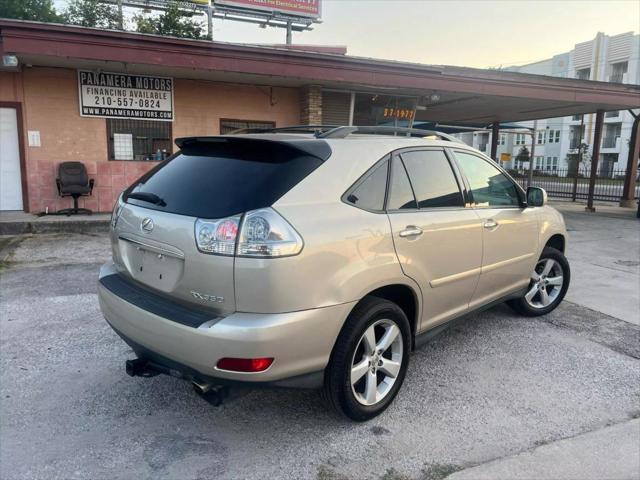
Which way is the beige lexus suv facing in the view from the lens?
facing away from the viewer and to the right of the viewer

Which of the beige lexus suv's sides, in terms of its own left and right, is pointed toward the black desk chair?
left

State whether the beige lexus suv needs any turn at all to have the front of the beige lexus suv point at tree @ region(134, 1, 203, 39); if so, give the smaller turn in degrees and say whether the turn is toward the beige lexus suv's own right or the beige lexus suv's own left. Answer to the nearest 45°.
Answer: approximately 45° to the beige lexus suv's own left

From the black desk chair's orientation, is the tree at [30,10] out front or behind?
behind

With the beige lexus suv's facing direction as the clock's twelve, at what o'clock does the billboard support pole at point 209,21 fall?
The billboard support pole is roughly at 10 o'clock from the beige lexus suv.

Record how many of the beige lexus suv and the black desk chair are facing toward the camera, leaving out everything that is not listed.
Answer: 1

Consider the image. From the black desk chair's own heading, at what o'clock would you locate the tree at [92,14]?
The tree is roughly at 6 o'clock from the black desk chair.

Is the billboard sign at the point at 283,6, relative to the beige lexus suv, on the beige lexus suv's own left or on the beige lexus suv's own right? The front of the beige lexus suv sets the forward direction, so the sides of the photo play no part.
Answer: on the beige lexus suv's own left
